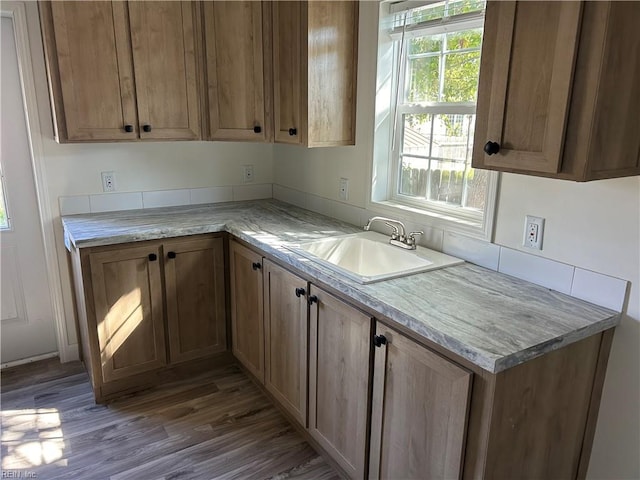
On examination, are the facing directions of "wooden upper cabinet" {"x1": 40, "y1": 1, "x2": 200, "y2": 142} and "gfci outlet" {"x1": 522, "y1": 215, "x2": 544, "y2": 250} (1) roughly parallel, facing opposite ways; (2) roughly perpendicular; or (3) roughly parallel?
roughly perpendicular

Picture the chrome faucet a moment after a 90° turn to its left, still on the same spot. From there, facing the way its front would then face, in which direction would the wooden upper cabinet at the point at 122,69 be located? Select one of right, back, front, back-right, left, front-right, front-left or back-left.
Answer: back-right

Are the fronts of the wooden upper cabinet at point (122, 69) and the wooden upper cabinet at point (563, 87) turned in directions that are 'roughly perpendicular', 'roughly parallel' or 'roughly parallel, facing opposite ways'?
roughly perpendicular

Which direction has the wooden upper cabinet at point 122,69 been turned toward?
toward the camera

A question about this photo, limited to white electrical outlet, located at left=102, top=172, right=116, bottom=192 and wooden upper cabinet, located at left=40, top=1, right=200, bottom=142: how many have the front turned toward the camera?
2

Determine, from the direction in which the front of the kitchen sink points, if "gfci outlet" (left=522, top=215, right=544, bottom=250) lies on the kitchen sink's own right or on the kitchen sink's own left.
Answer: on the kitchen sink's own left

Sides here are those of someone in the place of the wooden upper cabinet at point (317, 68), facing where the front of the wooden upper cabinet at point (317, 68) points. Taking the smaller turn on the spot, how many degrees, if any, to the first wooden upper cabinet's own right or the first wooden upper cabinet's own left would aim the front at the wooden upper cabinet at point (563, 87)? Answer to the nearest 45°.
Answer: approximately 90° to the first wooden upper cabinet's own left

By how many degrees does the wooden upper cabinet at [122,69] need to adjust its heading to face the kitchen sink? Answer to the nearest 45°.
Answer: approximately 45° to its left

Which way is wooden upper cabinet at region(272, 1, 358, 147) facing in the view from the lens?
facing the viewer and to the left of the viewer

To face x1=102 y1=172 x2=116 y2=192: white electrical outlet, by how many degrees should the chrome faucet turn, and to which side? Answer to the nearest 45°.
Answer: approximately 45° to its right

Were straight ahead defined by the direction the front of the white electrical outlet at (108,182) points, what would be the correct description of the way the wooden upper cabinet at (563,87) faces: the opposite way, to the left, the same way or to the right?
to the right

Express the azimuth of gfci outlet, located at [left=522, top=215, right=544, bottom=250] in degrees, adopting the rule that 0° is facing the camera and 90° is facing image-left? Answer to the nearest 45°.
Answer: approximately 45°

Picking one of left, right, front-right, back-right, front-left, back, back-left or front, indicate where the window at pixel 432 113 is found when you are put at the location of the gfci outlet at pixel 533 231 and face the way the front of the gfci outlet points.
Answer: right

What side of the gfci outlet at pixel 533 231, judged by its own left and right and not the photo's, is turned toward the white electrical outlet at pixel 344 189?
right

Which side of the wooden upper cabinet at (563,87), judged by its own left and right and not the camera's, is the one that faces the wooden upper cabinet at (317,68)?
right

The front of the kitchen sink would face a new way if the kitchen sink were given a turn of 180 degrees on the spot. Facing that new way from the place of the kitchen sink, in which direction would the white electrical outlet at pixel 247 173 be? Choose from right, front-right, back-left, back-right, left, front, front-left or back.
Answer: left
